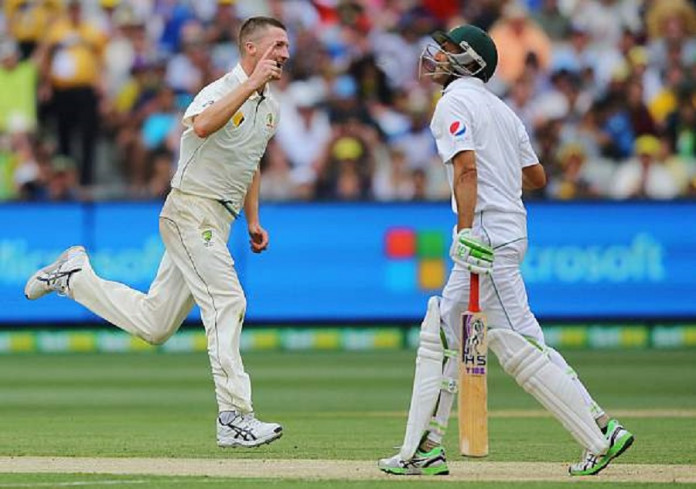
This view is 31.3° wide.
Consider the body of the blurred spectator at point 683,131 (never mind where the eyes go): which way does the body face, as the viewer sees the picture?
toward the camera

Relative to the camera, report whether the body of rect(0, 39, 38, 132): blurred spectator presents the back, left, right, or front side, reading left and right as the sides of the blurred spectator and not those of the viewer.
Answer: front

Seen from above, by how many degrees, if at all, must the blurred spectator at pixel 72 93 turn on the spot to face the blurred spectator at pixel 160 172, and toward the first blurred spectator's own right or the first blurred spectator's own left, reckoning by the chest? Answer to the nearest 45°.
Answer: approximately 45° to the first blurred spectator's own left

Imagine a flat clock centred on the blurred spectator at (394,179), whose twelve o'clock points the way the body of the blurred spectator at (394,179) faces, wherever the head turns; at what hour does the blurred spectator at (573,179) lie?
the blurred spectator at (573,179) is roughly at 9 o'clock from the blurred spectator at (394,179).

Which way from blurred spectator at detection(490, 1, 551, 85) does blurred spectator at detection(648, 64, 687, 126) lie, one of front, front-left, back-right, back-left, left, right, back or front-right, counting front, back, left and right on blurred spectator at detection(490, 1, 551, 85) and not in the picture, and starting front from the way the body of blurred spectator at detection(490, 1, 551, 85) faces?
left

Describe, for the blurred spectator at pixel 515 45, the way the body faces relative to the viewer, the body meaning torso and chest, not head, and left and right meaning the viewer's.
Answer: facing the viewer

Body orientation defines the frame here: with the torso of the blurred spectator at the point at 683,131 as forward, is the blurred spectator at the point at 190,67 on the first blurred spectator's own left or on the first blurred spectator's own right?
on the first blurred spectator's own right

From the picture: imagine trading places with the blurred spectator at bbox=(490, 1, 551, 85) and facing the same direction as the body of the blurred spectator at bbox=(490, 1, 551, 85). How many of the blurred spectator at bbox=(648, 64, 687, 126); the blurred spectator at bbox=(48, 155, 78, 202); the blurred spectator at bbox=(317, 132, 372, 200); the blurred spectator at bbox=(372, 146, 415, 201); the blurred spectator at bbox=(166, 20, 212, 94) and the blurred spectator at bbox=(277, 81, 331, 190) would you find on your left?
1

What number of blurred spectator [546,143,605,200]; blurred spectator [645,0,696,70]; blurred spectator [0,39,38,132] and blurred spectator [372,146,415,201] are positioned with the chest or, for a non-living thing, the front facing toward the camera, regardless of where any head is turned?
4

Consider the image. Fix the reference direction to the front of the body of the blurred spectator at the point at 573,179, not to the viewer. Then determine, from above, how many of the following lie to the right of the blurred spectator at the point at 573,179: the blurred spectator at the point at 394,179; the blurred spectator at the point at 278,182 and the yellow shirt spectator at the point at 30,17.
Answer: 3

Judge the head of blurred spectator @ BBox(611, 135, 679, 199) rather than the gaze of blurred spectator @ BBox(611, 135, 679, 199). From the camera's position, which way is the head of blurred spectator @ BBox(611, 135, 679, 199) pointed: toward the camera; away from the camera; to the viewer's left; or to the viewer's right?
toward the camera

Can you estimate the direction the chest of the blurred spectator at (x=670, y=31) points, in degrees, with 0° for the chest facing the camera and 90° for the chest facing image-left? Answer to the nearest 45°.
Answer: approximately 0°

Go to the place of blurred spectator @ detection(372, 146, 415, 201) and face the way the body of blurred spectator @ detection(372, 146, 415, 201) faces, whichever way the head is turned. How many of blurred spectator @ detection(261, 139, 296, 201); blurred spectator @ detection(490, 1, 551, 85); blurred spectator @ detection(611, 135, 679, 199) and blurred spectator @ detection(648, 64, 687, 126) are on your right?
1

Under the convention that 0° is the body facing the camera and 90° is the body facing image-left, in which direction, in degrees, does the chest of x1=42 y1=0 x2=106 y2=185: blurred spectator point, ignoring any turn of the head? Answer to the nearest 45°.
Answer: approximately 0°

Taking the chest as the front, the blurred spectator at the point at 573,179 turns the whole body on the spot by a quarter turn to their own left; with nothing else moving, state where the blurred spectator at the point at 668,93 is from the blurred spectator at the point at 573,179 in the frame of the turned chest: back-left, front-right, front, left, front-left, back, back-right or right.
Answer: front-left
